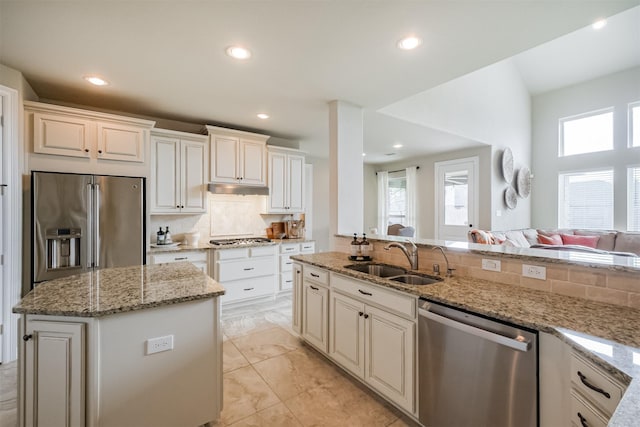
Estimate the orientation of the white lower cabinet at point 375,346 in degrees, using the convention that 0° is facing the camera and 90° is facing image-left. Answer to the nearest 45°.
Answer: approximately 45°

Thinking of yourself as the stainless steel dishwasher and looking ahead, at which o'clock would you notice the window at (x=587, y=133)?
The window is roughly at 5 o'clock from the stainless steel dishwasher.

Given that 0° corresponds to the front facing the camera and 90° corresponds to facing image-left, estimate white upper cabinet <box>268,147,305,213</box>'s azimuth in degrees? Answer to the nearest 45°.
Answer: approximately 315°

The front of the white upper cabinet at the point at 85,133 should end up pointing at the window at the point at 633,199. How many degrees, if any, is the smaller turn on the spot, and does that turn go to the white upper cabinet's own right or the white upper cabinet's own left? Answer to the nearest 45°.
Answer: approximately 45° to the white upper cabinet's own left

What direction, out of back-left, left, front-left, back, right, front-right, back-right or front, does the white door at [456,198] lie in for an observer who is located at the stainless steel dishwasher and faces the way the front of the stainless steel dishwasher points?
back-right

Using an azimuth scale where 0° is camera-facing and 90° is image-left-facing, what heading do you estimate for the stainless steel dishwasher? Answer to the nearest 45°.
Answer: approximately 45°

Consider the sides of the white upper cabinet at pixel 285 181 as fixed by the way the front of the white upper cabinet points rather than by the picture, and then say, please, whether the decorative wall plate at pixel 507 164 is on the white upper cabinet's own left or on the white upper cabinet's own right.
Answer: on the white upper cabinet's own left

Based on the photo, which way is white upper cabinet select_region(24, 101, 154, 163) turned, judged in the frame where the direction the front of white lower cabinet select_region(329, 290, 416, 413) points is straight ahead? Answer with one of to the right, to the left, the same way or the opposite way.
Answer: to the left
